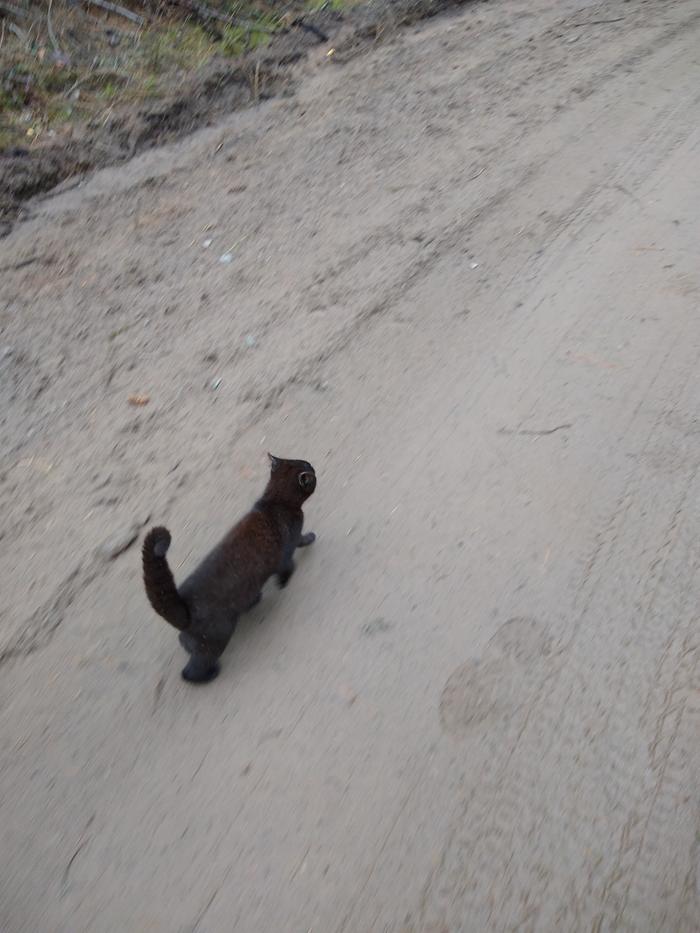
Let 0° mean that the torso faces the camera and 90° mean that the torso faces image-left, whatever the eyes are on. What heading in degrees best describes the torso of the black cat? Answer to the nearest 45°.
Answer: approximately 225°

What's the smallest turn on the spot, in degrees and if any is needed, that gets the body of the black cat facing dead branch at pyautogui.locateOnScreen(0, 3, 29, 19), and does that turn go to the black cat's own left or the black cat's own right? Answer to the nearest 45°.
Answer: approximately 45° to the black cat's own left

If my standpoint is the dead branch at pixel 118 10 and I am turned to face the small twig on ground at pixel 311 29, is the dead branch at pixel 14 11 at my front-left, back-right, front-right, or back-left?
back-right

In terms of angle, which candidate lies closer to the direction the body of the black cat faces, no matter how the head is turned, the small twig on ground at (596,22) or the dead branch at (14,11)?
the small twig on ground

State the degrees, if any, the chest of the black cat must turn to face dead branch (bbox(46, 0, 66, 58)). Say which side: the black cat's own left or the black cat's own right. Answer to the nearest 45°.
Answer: approximately 45° to the black cat's own left

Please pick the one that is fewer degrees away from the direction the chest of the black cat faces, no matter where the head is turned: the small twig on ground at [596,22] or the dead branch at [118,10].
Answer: the small twig on ground

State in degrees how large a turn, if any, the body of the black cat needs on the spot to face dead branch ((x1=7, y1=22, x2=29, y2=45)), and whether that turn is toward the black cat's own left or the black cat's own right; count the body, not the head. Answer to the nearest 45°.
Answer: approximately 45° to the black cat's own left

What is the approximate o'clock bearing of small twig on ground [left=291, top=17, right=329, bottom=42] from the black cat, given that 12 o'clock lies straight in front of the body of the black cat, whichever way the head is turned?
The small twig on ground is roughly at 11 o'clock from the black cat.
